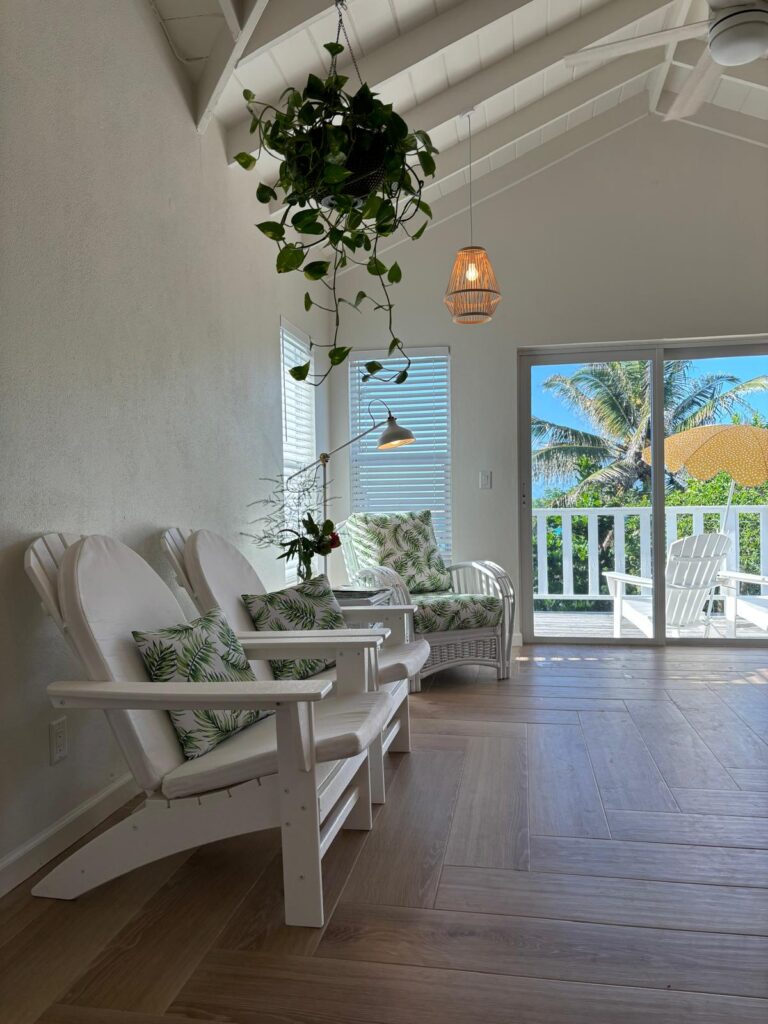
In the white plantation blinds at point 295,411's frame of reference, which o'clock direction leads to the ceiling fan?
The ceiling fan is roughly at 2 o'clock from the white plantation blinds.

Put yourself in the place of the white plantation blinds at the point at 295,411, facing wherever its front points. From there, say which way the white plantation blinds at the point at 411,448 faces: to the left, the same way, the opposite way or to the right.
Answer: to the right

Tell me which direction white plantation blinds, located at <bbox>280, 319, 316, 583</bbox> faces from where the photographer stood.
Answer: facing to the right of the viewer

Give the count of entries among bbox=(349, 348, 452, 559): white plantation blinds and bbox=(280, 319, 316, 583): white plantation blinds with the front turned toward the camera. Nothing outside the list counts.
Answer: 1

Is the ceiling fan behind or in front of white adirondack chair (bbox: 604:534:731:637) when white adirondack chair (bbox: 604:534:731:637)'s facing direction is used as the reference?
behind

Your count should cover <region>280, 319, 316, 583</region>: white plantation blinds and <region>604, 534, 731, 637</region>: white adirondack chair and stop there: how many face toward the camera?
0

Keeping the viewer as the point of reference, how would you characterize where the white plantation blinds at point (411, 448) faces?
facing the viewer

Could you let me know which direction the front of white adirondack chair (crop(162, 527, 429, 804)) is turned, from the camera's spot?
facing the viewer and to the right of the viewer

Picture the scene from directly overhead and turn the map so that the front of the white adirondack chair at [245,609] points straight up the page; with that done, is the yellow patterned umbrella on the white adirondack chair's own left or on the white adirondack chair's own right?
on the white adirondack chair's own left

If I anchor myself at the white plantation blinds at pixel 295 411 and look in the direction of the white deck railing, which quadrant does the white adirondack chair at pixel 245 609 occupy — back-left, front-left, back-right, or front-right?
back-right

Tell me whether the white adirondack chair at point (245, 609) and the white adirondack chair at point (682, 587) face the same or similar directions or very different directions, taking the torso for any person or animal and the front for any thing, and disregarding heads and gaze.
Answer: very different directions

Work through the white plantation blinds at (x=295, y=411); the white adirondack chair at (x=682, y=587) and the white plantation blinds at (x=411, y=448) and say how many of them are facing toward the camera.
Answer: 1

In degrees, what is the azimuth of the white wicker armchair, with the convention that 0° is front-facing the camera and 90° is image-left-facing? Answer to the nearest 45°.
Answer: approximately 315°

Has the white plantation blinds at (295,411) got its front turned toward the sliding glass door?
yes

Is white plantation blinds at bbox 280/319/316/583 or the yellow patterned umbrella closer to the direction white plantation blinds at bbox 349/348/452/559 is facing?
the white plantation blinds

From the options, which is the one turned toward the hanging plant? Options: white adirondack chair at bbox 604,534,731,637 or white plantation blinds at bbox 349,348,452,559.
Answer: the white plantation blinds

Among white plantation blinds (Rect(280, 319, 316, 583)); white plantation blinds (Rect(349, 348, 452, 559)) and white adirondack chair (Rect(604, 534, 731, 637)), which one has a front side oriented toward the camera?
white plantation blinds (Rect(349, 348, 452, 559))

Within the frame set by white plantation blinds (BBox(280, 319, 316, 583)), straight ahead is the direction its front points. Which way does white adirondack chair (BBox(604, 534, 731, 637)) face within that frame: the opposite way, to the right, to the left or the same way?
to the left

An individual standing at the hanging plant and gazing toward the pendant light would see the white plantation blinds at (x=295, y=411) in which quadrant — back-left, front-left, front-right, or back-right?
front-left

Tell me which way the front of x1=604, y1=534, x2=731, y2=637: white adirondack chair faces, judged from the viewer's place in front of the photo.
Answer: facing away from the viewer and to the left of the viewer
